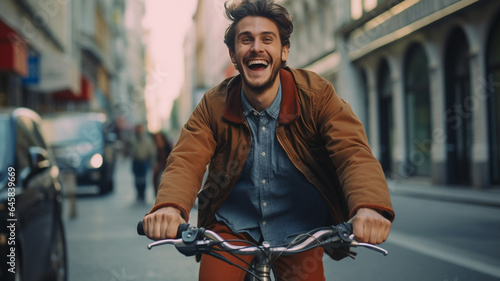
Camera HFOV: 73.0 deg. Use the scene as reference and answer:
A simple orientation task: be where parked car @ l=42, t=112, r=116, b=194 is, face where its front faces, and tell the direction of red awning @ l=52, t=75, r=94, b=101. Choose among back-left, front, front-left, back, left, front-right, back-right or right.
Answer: back

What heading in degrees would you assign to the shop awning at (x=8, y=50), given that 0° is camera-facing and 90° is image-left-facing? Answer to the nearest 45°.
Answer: approximately 270°

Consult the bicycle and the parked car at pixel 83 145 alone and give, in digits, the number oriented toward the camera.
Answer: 2

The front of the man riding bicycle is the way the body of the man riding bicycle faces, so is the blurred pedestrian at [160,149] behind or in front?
behind

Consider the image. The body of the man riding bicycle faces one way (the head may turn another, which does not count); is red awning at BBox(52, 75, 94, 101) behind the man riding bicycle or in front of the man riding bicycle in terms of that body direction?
behind

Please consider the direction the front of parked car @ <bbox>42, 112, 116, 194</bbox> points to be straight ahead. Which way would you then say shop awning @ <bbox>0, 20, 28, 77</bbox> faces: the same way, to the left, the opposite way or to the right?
to the left

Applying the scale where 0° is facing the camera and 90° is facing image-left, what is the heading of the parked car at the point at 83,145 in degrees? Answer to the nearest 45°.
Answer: approximately 0°
